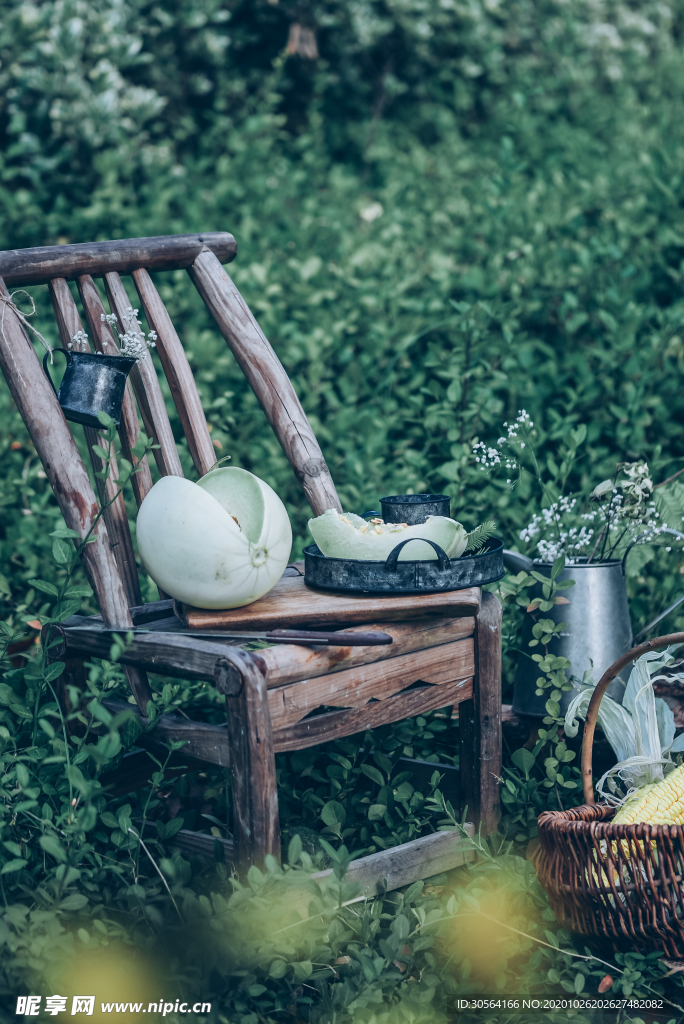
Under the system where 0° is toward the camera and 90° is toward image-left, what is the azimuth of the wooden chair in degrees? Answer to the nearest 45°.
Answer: approximately 315°
